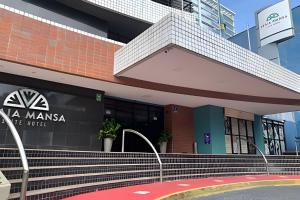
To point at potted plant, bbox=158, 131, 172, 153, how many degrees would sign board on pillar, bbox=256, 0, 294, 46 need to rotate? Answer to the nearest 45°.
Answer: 0° — it already faces it

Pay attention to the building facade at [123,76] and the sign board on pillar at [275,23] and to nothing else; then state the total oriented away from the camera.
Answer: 0

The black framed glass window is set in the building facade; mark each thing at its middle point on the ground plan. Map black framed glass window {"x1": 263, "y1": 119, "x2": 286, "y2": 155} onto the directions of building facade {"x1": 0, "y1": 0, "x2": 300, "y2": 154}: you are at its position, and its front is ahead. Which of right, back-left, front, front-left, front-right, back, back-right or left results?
left

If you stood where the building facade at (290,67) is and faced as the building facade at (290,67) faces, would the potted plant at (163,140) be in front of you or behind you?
in front

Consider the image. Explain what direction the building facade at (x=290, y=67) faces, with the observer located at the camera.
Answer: facing the viewer and to the left of the viewer
